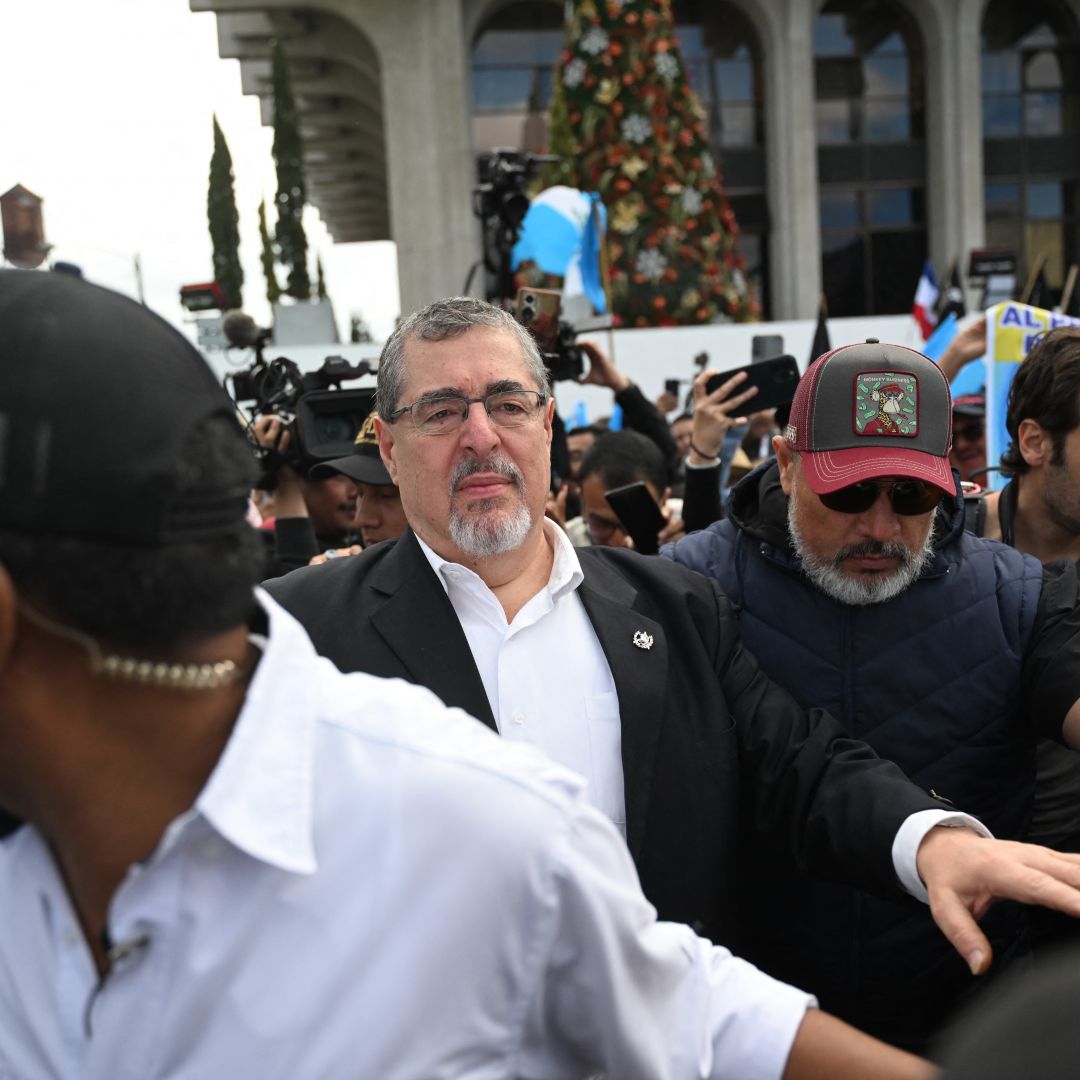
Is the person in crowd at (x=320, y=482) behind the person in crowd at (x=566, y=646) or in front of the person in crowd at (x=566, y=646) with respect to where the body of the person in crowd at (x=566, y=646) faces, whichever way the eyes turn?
behind

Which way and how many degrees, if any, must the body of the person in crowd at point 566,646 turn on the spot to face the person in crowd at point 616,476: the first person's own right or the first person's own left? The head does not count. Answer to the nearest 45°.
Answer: approximately 180°

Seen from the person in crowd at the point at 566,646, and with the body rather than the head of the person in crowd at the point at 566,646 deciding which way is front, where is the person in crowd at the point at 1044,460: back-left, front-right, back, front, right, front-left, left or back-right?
back-left

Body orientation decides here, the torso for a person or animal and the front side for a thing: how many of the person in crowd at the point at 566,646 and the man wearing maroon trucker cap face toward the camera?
2

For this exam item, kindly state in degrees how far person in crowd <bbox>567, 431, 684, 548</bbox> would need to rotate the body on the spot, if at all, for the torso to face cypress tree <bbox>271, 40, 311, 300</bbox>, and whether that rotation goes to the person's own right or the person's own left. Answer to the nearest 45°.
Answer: approximately 135° to the person's own right

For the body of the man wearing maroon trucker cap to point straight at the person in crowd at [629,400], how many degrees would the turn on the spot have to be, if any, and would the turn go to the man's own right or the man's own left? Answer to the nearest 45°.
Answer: approximately 180°
